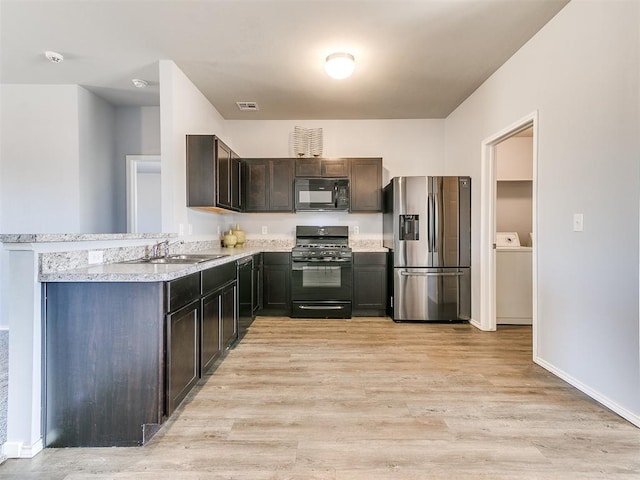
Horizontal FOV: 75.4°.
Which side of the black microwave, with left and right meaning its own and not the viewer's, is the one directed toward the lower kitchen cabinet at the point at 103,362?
front

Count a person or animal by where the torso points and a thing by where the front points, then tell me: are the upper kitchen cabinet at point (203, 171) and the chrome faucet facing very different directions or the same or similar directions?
same or similar directions

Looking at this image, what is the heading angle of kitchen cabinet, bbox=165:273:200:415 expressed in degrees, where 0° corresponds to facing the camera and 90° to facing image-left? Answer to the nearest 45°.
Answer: approximately 315°

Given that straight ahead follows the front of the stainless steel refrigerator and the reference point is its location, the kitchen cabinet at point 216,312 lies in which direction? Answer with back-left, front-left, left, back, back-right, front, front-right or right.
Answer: front-right

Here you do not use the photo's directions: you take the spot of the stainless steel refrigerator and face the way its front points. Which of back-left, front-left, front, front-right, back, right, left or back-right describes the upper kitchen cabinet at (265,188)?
right

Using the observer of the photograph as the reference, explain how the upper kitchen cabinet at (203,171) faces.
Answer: facing to the right of the viewer

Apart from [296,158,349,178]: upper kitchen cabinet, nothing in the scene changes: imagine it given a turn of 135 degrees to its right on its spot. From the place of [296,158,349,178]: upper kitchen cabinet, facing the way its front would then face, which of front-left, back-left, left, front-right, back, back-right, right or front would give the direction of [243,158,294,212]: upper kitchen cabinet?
front-left

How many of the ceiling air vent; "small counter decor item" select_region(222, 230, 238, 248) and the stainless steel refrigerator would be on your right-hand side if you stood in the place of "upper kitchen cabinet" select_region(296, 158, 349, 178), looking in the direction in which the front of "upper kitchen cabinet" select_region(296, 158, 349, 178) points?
2

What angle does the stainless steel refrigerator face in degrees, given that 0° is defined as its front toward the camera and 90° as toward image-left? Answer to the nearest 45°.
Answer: approximately 0°

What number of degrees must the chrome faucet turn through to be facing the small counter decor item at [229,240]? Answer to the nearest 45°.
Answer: approximately 45° to its left

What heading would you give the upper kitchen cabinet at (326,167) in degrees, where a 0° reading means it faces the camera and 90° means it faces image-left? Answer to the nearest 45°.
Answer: approximately 0°

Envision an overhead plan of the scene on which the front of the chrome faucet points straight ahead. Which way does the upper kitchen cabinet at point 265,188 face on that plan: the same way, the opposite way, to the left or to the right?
to the right

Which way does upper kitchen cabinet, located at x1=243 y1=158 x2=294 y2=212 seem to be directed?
toward the camera

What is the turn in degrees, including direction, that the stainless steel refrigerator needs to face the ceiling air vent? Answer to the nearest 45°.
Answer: approximately 90° to its right

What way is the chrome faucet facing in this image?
to the viewer's right
